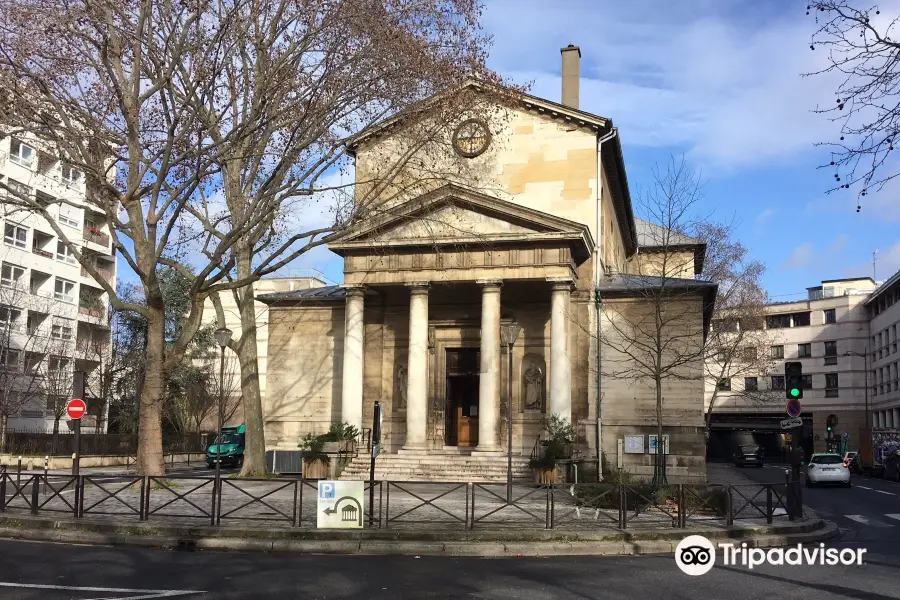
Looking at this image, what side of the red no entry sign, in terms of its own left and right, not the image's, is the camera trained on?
front

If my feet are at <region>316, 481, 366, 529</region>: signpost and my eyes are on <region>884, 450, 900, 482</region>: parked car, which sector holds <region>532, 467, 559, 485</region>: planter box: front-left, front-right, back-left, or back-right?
front-left

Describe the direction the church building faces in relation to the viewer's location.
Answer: facing the viewer

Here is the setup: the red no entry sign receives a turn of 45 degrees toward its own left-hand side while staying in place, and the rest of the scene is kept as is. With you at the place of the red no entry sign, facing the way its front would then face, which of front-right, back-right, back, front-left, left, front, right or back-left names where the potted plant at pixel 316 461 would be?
left

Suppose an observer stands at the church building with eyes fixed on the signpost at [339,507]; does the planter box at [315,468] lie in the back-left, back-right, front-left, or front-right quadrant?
front-right

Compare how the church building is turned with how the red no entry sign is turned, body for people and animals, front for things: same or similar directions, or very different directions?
same or similar directions

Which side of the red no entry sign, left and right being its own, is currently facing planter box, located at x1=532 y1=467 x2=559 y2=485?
left

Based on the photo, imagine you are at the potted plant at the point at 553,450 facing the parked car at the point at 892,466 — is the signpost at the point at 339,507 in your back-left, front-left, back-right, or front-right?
back-right

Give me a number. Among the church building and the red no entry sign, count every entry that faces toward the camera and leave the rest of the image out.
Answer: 2

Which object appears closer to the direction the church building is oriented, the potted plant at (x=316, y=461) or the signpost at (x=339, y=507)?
the signpost

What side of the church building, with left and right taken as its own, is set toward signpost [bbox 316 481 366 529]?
front

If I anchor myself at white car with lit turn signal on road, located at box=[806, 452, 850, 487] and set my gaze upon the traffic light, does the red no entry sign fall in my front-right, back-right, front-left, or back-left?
front-right

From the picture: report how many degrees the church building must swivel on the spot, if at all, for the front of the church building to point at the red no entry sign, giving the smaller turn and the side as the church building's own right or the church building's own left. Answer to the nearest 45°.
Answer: approximately 45° to the church building's own right
